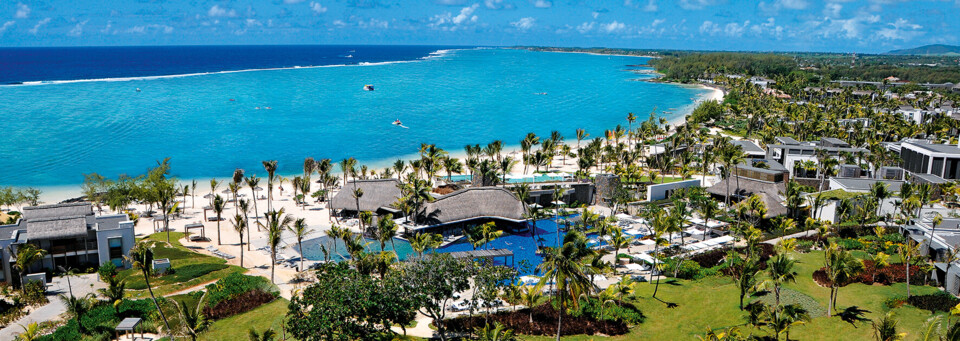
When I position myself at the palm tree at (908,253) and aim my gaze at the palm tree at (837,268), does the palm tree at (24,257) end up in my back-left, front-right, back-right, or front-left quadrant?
front-right

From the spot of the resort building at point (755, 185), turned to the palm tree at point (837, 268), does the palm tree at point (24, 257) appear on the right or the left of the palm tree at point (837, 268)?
right

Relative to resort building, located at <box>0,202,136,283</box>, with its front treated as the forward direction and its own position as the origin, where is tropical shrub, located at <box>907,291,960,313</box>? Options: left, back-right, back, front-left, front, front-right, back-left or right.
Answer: front-left

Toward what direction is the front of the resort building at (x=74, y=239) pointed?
toward the camera

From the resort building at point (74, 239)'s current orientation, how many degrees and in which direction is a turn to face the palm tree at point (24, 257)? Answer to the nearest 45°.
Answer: approximately 45° to its right

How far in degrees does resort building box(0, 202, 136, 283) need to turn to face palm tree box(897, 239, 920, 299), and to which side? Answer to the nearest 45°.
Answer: approximately 45° to its left

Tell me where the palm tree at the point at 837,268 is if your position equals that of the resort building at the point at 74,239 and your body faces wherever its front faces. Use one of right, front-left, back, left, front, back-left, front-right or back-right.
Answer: front-left
